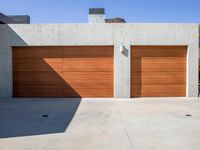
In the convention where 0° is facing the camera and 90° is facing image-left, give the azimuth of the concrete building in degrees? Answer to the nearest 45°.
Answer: approximately 0°

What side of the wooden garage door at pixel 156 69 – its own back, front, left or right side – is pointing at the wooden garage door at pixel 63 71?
right

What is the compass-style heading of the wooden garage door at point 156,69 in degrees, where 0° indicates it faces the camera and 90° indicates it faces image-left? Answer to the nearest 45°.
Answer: approximately 0°

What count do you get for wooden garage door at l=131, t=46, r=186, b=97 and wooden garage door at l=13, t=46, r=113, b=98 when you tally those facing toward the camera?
2

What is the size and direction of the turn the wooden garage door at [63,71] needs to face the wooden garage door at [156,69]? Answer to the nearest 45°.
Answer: approximately 90° to its left
